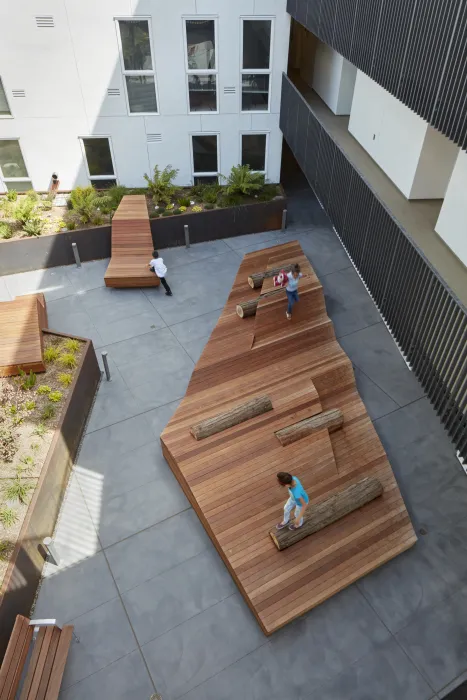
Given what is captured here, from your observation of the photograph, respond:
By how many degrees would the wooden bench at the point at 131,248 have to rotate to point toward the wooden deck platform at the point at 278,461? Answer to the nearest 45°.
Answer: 0° — it already faces it

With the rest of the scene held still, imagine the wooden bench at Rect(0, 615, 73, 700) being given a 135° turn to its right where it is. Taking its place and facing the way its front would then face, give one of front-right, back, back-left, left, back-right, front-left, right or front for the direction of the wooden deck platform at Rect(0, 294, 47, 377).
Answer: back

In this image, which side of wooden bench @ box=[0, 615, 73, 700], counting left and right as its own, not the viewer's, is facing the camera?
right

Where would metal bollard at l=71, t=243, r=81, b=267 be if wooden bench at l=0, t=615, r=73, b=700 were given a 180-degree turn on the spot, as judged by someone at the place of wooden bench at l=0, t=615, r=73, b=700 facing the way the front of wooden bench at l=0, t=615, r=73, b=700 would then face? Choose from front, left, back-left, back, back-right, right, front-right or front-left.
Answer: back-right

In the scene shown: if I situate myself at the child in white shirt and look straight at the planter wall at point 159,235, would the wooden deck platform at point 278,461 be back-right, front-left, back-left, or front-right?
back-right

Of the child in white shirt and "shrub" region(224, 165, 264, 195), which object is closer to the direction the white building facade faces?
the child in white shirt

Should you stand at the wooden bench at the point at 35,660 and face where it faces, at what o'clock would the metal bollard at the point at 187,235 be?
The metal bollard is roughly at 9 o'clock from the wooden bench.

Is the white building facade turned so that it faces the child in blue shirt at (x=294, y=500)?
yes

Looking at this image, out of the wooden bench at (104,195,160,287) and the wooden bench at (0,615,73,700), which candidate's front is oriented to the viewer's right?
the wooden bench at (0,615,73,700)

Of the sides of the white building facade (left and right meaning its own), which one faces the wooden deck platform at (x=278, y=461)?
front

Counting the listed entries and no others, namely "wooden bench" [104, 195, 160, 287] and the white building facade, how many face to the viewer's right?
0

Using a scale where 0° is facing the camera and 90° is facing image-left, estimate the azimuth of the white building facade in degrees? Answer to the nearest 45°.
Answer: approximately 0°
